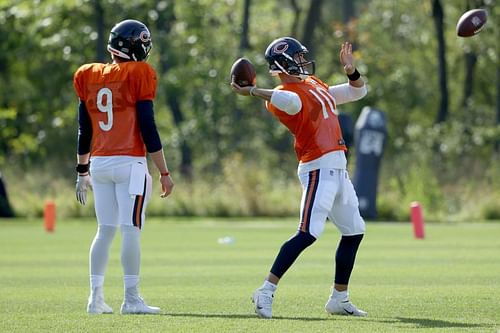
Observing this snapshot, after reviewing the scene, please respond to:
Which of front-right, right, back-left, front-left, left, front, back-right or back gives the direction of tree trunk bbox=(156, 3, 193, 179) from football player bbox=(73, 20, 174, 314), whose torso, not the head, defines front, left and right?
front-left

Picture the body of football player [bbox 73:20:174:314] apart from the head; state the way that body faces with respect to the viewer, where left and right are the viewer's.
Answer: facing away from the viewer and to the right of the viewer

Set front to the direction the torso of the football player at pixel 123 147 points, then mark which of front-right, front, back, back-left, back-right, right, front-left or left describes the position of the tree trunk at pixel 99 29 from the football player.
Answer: front-left

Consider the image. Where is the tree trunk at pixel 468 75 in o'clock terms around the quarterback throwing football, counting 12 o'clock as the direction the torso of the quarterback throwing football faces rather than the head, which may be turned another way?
The tree trunk is roughly at 8 o'clock from the quarterback throwing football.

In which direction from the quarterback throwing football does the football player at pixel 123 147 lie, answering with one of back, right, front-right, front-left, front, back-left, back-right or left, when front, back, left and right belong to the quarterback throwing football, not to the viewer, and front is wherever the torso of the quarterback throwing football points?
back-right

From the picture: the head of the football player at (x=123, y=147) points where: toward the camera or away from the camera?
away from the camera
